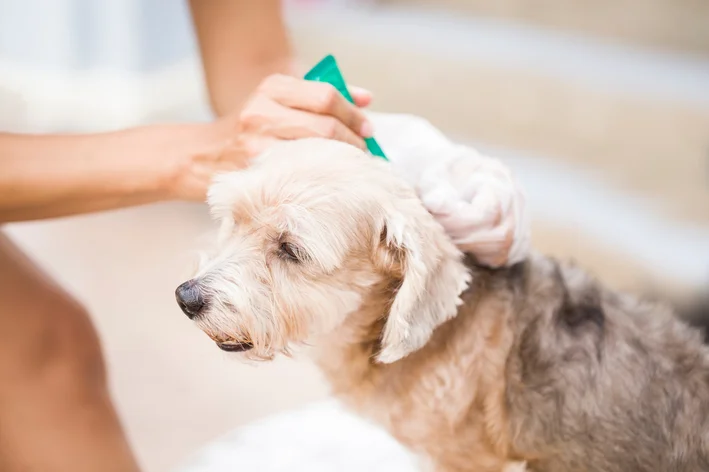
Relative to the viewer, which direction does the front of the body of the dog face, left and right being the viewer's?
facing to the left of the viewer
